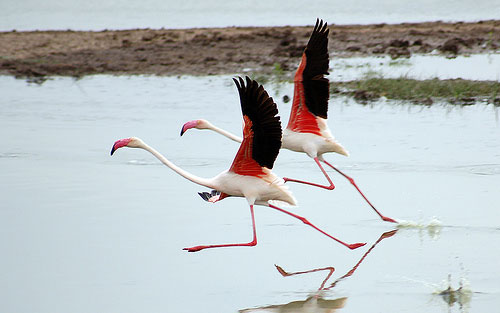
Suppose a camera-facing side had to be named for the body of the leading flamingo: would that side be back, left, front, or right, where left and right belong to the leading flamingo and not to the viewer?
left

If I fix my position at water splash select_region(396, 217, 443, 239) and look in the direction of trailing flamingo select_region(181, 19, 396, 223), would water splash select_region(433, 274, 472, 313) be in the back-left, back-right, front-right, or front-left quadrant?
back-left

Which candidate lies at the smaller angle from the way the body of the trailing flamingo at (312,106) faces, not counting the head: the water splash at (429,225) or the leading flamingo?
the leading flamingo

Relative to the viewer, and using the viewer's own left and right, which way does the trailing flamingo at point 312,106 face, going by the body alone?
facing to the left of the viewer

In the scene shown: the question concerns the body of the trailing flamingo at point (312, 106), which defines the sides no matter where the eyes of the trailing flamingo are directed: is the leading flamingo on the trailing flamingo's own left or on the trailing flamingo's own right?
on the trailing flamingo's own left

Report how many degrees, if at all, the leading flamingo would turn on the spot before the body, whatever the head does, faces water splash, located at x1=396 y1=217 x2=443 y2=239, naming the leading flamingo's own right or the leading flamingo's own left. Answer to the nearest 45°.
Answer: approximately 180°

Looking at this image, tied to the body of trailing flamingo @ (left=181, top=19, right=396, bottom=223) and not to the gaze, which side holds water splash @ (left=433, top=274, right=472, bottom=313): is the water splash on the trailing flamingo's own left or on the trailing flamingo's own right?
on the trailing flamingo's own left

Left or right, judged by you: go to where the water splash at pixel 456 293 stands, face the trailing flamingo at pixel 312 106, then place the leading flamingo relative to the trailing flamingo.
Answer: left

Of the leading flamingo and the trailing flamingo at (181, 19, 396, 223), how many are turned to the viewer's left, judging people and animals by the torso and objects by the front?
2

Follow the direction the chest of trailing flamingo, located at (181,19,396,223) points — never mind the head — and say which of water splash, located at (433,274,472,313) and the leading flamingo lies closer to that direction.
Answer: the leading flamingo

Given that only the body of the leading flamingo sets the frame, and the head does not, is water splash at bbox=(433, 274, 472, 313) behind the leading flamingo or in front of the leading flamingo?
behind
